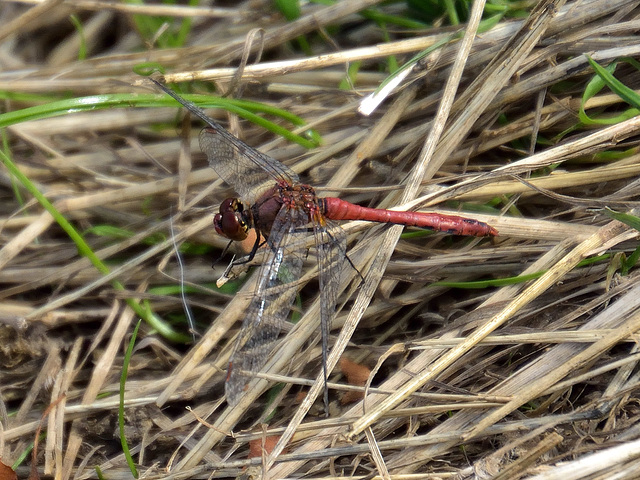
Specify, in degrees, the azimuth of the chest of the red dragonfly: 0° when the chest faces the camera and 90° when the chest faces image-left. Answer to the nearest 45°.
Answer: approximately 90°
